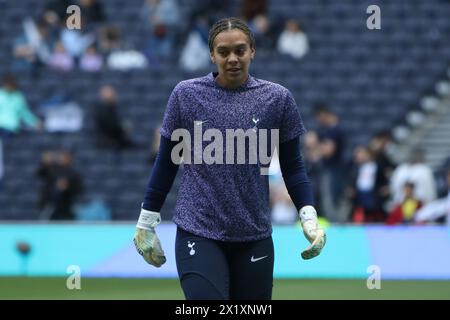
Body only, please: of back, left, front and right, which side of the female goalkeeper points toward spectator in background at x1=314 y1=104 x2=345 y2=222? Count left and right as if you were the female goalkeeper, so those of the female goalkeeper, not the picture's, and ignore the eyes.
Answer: back

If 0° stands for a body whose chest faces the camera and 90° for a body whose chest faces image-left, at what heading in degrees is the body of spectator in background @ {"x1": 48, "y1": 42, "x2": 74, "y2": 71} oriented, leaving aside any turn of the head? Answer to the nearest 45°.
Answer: approximately 0°

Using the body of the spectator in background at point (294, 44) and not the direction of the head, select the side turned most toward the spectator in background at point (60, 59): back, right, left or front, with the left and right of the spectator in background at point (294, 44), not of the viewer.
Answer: right

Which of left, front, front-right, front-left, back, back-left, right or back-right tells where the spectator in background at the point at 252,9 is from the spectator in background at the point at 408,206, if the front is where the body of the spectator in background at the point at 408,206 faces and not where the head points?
back-right

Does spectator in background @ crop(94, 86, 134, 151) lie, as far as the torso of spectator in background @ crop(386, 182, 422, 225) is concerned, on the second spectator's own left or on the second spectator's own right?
on the second spectator's own right

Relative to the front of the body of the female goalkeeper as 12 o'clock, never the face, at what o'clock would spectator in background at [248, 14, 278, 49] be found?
The spectator in background is roughly at 6 o'clock from the female goalkeeper.
